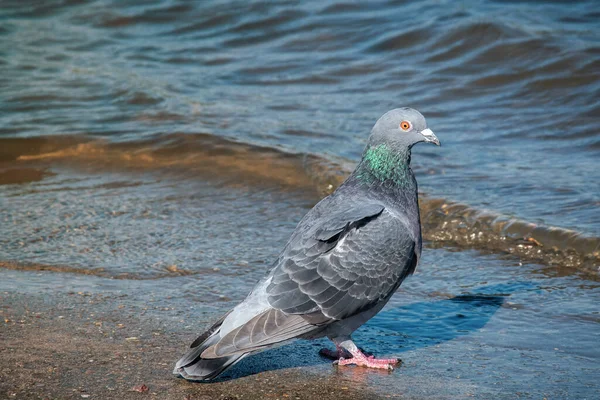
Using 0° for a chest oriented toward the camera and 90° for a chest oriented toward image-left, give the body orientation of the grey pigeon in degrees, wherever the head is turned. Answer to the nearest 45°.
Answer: approximately 270°
